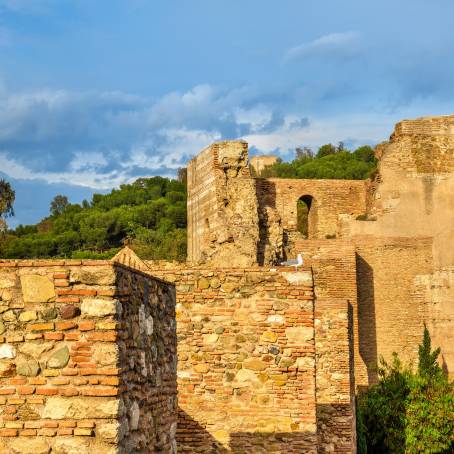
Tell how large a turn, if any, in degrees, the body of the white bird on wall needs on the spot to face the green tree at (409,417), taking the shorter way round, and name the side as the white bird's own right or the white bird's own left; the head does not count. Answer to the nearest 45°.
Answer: approximately 90° to the white bird's own left
